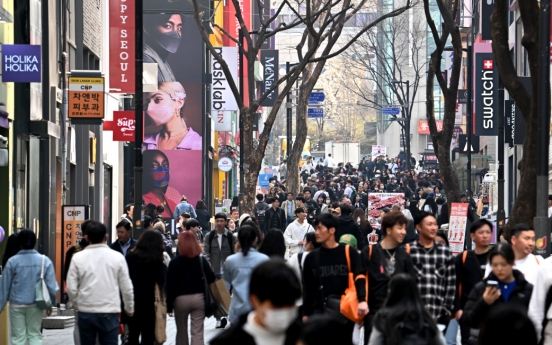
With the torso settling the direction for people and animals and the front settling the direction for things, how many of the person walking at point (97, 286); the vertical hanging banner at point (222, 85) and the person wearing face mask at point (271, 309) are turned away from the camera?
1

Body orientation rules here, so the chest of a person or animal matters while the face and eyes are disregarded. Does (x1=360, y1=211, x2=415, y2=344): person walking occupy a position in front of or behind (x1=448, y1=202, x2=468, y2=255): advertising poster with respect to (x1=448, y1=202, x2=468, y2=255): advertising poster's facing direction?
in front

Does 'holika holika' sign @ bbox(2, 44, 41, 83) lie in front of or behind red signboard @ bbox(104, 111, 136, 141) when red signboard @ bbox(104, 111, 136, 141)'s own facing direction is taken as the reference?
in front

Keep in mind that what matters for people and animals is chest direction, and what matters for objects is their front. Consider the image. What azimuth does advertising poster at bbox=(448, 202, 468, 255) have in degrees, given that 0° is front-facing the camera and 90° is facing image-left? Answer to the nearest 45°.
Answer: approximately 0°

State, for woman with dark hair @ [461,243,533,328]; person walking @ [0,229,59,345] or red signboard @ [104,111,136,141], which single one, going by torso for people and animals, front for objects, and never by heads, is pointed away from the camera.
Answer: the person walking

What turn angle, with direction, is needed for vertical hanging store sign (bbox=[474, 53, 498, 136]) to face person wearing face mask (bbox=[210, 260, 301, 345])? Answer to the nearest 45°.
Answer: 0° — it already faces them

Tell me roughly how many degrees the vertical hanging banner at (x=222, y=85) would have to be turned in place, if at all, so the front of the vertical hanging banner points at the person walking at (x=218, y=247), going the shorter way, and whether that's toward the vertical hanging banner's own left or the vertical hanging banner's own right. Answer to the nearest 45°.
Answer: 0° — it already faces them

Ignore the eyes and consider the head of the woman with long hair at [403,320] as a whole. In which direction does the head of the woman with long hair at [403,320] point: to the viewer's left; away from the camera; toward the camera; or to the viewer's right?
away from the camera
